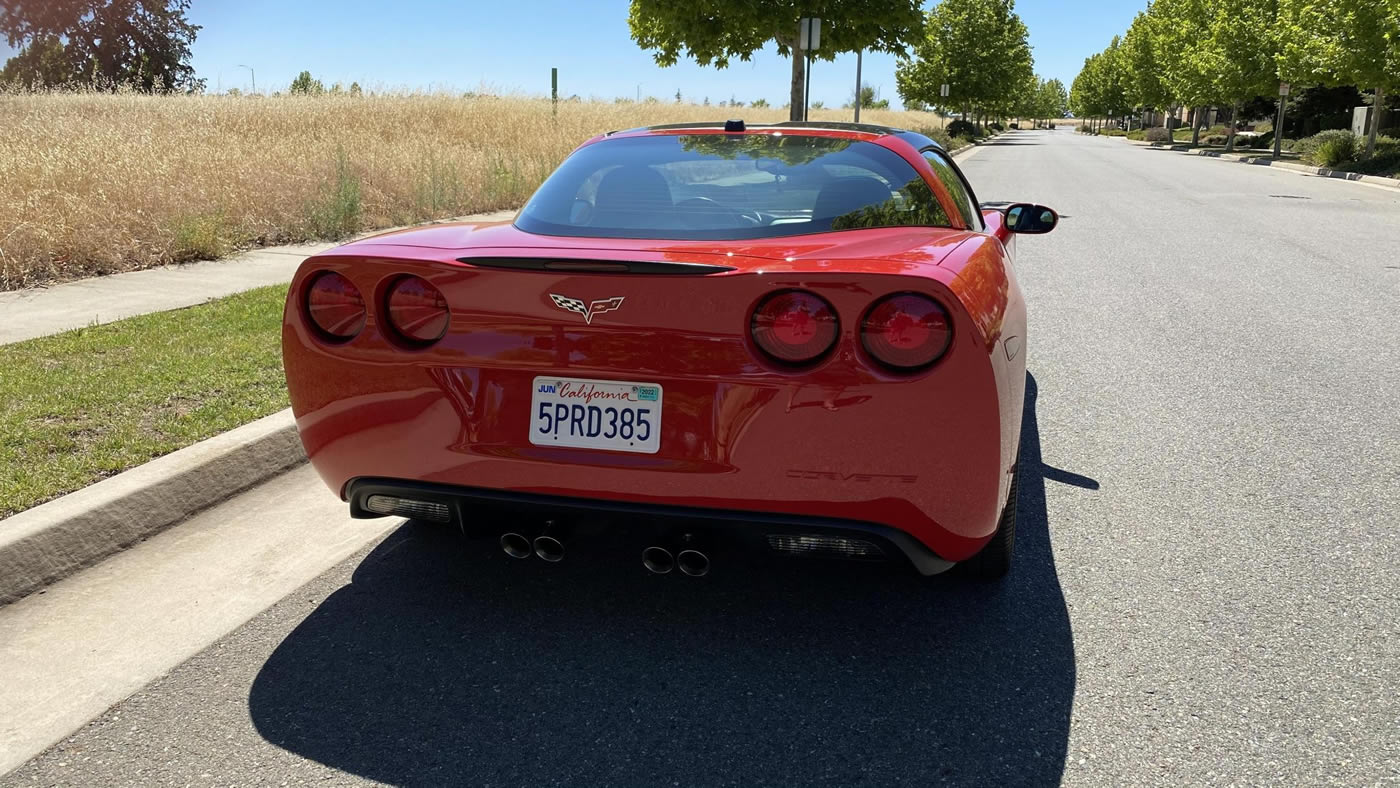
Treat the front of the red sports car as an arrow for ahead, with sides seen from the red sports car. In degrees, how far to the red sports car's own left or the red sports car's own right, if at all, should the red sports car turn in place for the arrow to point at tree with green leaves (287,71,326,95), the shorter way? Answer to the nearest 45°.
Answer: approximately 45° to the red sports car's own left

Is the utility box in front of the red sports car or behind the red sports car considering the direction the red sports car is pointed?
in front

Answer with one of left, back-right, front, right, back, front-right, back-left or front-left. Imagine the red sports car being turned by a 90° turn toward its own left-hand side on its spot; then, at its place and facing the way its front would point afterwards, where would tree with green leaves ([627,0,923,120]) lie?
front-right

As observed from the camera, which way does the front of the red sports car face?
facing away from the viewer and to the right of the viewer

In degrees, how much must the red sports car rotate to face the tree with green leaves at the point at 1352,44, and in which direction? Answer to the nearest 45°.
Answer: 0° — it already faces it

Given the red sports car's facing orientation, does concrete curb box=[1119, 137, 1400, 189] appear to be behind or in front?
in front

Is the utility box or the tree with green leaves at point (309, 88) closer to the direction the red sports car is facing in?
the utility box
